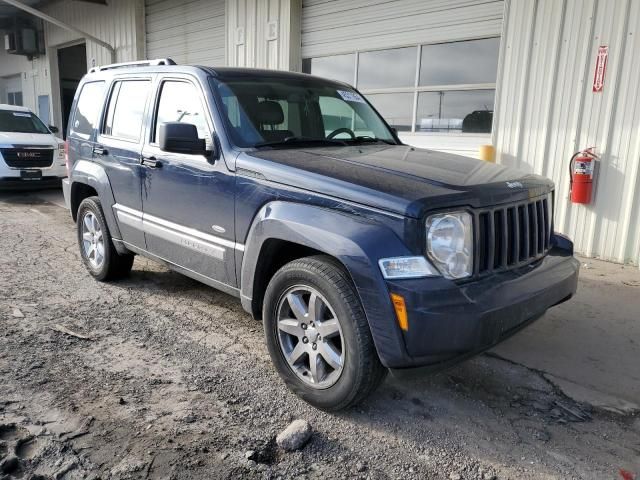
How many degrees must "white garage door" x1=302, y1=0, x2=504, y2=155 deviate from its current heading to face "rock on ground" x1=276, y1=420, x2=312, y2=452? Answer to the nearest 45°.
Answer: approximately 45° to its left

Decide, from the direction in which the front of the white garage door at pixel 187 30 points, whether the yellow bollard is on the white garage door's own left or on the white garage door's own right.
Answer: on the white garage door's own left

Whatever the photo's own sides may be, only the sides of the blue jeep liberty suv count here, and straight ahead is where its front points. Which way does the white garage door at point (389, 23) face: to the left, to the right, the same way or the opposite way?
to the right

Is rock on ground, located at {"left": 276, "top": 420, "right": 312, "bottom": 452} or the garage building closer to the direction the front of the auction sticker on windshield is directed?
the rock on ground

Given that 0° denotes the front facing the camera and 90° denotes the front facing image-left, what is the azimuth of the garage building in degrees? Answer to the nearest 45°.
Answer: approximately 45°

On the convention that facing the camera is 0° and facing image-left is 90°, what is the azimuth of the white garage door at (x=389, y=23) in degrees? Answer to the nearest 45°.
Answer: approximately 45°

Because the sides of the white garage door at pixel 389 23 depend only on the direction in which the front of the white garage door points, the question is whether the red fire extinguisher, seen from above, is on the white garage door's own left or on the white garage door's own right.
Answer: on the white garage door's own left

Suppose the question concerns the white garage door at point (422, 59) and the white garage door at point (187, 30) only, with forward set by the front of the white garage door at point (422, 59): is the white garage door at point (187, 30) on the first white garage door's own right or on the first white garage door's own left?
on the first white garage door's own right

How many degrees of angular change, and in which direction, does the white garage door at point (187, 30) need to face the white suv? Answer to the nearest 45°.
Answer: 0° — it already faces it

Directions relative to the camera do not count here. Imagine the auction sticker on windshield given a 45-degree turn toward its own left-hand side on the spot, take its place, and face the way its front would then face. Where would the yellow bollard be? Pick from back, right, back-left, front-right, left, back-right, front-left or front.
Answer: front-left

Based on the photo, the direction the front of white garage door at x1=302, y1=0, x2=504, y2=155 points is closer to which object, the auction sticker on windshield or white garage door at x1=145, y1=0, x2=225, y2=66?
the auction sticker on windshield

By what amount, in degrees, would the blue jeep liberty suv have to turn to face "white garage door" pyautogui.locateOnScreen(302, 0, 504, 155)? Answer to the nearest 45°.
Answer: approximately 135° to its left

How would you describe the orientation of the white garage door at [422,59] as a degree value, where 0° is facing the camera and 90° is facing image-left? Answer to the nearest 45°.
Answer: approximately 45°

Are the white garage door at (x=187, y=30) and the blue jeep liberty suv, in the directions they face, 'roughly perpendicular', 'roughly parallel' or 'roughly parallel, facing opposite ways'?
roughly perpendicular
